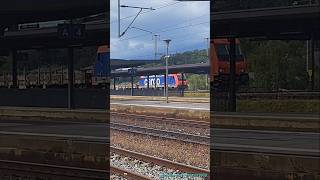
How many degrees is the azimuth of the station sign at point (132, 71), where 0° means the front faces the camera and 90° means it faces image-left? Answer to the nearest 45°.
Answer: approximately 0°
